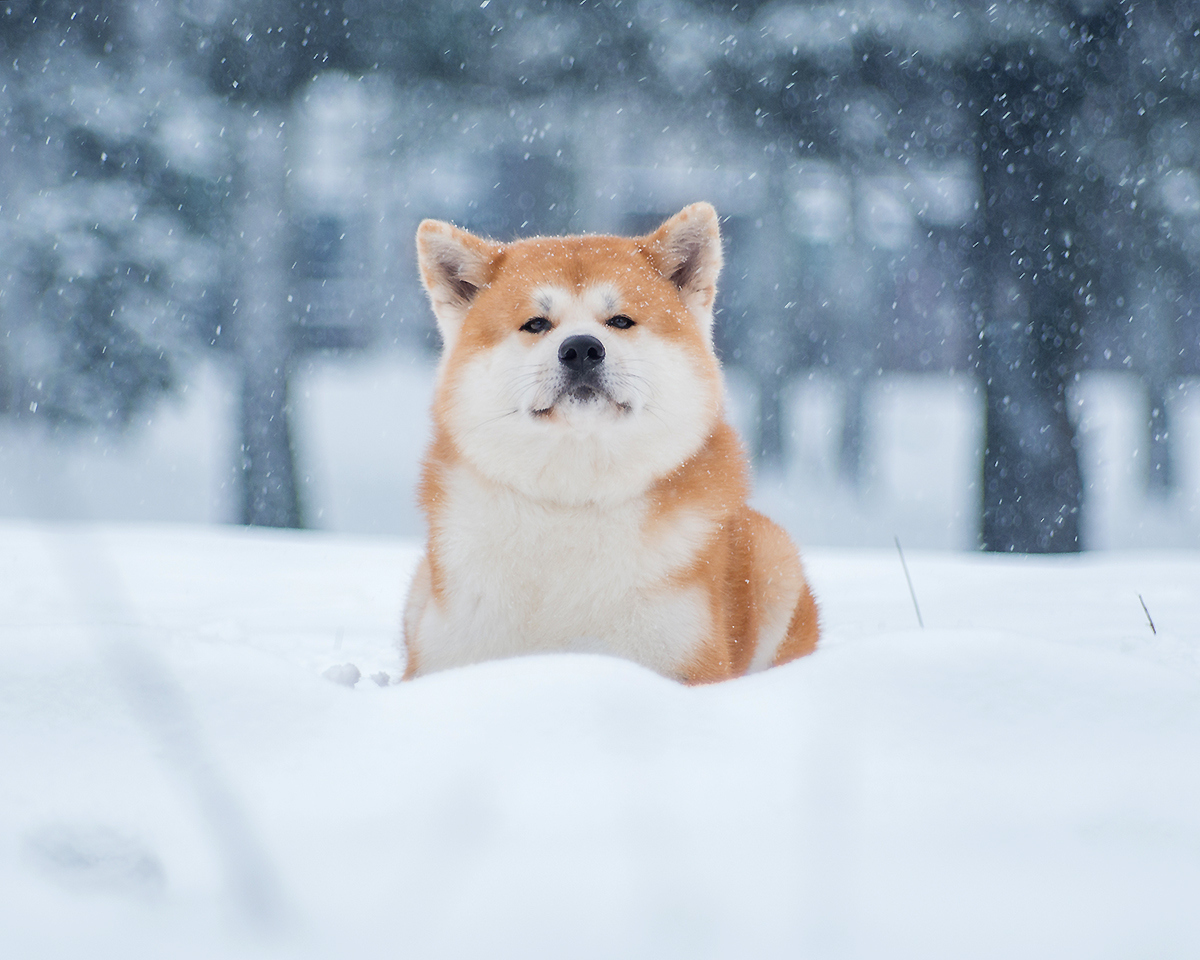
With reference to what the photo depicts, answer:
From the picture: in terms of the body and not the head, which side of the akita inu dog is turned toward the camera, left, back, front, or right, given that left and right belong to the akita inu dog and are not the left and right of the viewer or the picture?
front

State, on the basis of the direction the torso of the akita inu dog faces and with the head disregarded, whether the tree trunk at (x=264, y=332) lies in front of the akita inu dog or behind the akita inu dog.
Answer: behind

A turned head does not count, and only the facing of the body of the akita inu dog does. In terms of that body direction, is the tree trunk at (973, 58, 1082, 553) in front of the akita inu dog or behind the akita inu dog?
behind

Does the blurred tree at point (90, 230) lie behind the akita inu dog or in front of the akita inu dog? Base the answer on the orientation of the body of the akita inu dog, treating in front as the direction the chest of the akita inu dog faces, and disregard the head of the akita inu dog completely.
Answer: behind
